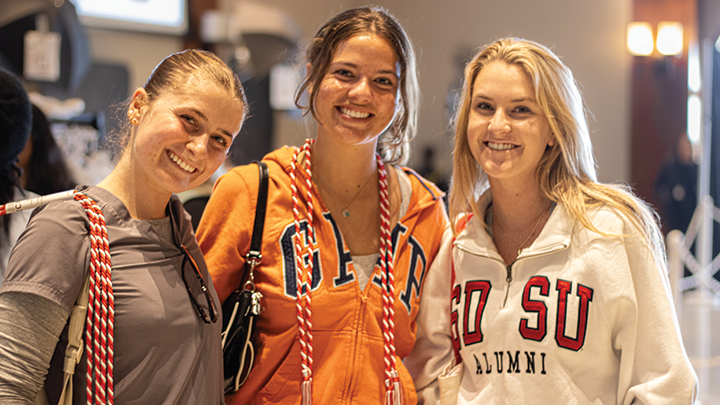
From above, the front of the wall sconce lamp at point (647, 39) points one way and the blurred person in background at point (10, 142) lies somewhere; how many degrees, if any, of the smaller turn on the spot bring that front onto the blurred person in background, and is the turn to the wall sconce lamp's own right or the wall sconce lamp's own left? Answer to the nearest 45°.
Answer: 0° — it already faces them

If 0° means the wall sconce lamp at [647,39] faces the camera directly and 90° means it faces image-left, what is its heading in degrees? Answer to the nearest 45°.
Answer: approximately 0°

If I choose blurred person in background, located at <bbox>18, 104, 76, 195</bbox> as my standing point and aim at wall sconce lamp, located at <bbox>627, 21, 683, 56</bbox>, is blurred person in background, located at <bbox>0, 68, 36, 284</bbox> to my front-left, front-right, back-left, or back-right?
back-right

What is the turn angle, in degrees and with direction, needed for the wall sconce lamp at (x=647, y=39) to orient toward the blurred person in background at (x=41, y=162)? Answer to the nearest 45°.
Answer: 0° — it already faces them
